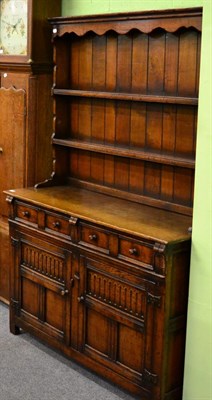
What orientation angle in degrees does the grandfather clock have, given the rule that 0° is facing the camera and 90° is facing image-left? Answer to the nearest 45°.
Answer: approximately 45°
